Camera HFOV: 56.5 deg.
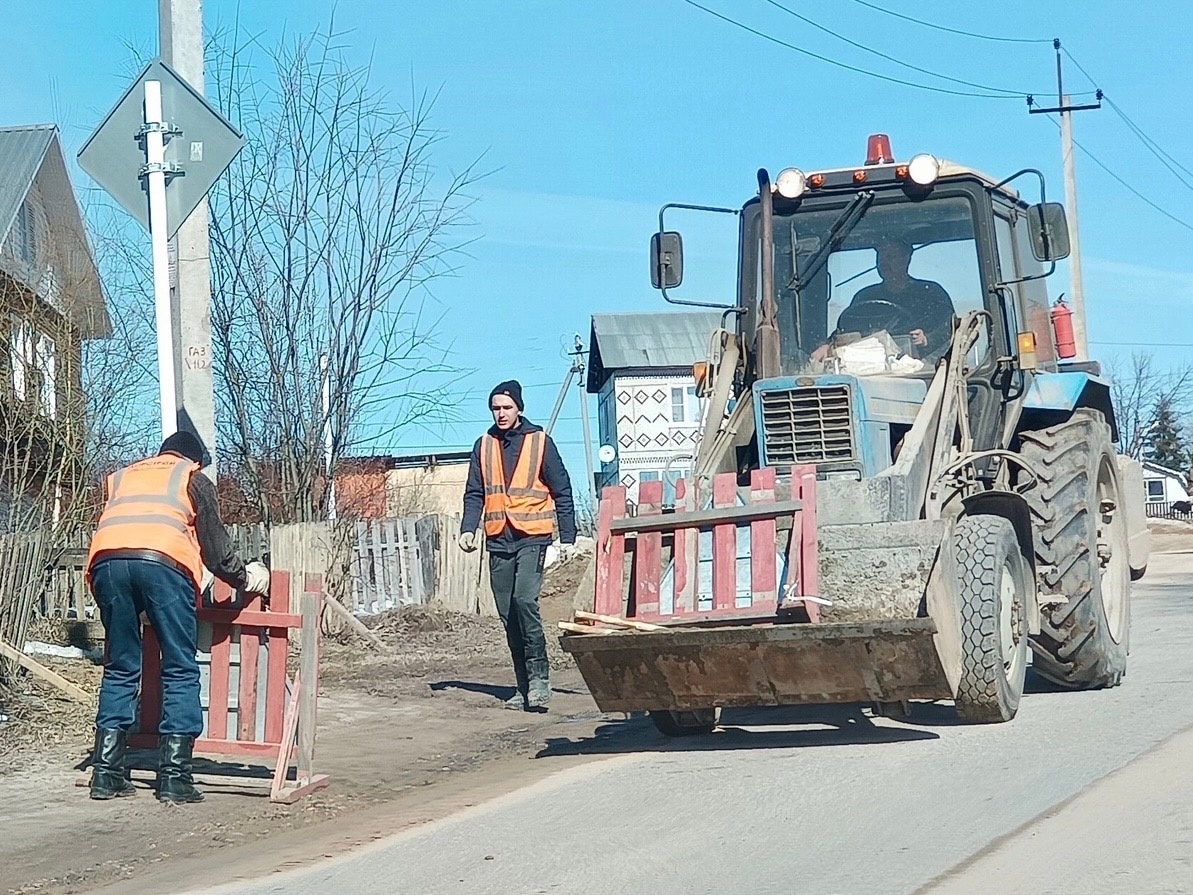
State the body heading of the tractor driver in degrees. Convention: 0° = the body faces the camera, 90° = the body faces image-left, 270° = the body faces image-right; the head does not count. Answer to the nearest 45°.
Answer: approximately 45°

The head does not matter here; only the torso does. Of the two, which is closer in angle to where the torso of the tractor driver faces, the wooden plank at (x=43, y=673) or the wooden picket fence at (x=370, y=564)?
the wooden plank

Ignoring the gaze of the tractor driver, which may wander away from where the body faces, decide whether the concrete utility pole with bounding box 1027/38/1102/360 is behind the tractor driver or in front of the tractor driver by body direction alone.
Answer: behind

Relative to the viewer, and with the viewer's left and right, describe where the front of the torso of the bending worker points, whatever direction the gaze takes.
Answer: facing away from the viewer and to the right of the viewer

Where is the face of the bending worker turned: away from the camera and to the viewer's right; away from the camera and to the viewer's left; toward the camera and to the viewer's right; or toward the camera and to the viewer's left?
away from the camera and to the viewer's right

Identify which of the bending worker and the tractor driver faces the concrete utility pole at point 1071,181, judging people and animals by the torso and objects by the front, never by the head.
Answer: the bending worker

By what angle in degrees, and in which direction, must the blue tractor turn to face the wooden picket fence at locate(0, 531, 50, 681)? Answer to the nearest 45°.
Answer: approximately 45° to its right

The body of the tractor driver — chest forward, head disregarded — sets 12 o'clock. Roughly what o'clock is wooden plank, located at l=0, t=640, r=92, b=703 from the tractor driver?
The wooden plank is roughly at 1 o'clock from the tractor driver.

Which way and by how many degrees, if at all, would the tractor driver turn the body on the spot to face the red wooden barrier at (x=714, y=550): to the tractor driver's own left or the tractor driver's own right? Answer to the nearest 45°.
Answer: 0° — they already face it
